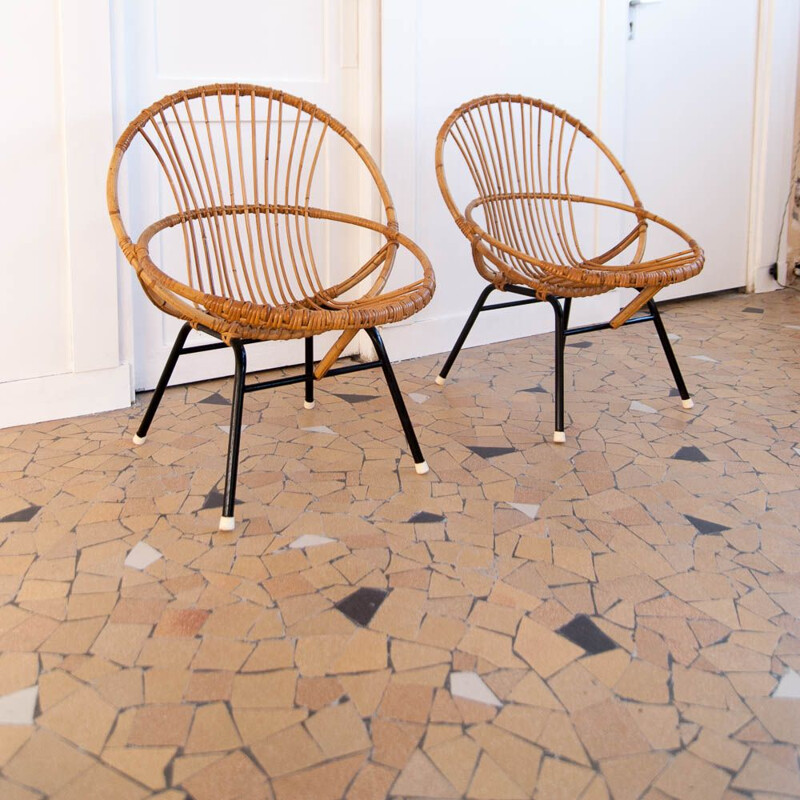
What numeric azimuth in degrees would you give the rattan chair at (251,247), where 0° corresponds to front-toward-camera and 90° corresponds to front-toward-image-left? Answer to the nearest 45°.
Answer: approximately 315°

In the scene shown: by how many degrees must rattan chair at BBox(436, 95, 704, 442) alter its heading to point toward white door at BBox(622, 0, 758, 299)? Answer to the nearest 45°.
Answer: approximately 135° to its left

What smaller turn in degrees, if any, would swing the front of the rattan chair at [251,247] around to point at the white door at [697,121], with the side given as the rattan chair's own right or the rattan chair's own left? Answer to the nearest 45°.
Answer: approximately 90° to the rattan chair's own left

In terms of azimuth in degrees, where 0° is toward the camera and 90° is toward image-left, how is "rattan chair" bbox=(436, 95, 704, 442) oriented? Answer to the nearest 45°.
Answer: approximately 315°
